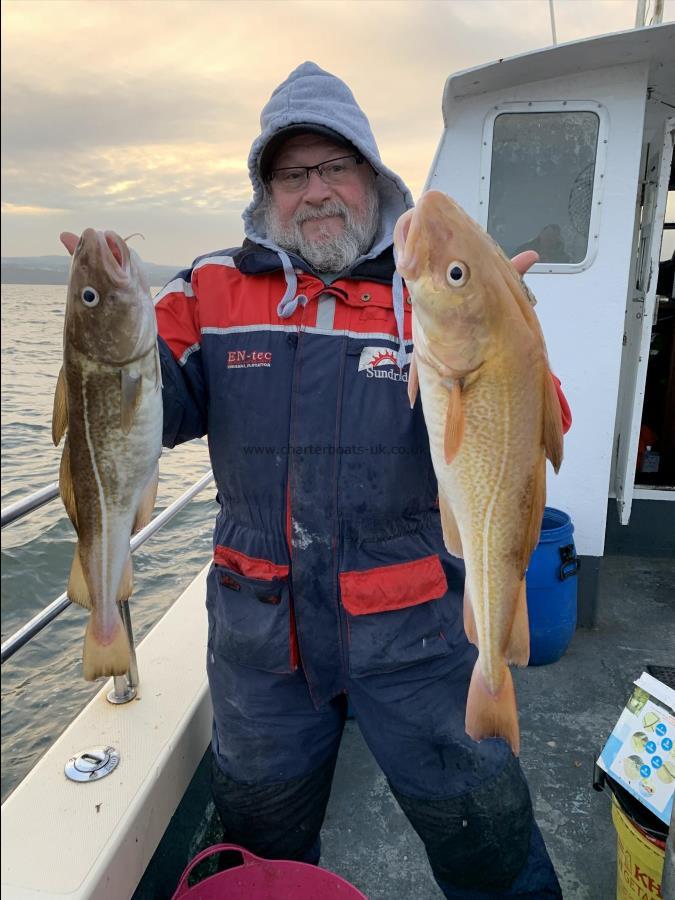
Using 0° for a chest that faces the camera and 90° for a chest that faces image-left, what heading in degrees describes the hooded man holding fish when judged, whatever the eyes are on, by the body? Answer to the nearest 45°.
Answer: approximately 0°

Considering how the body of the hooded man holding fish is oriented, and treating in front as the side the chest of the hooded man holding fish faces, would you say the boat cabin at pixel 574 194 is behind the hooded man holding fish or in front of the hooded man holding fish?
behind

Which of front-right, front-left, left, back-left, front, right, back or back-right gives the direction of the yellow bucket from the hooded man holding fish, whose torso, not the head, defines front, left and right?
left
